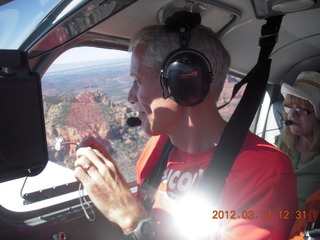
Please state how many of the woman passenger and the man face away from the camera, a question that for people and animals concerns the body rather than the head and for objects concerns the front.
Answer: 0

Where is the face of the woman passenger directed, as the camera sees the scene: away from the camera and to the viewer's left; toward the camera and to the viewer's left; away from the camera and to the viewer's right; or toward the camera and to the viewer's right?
toward the camera and to the viewer's left

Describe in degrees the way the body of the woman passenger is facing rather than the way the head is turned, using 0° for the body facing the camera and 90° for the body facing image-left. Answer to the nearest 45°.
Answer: approximately 45°

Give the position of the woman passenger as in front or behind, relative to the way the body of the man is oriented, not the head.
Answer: behind

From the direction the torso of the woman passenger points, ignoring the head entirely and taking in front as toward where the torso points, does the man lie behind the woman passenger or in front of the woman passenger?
in front

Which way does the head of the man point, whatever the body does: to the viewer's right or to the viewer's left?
to the viewer's left
